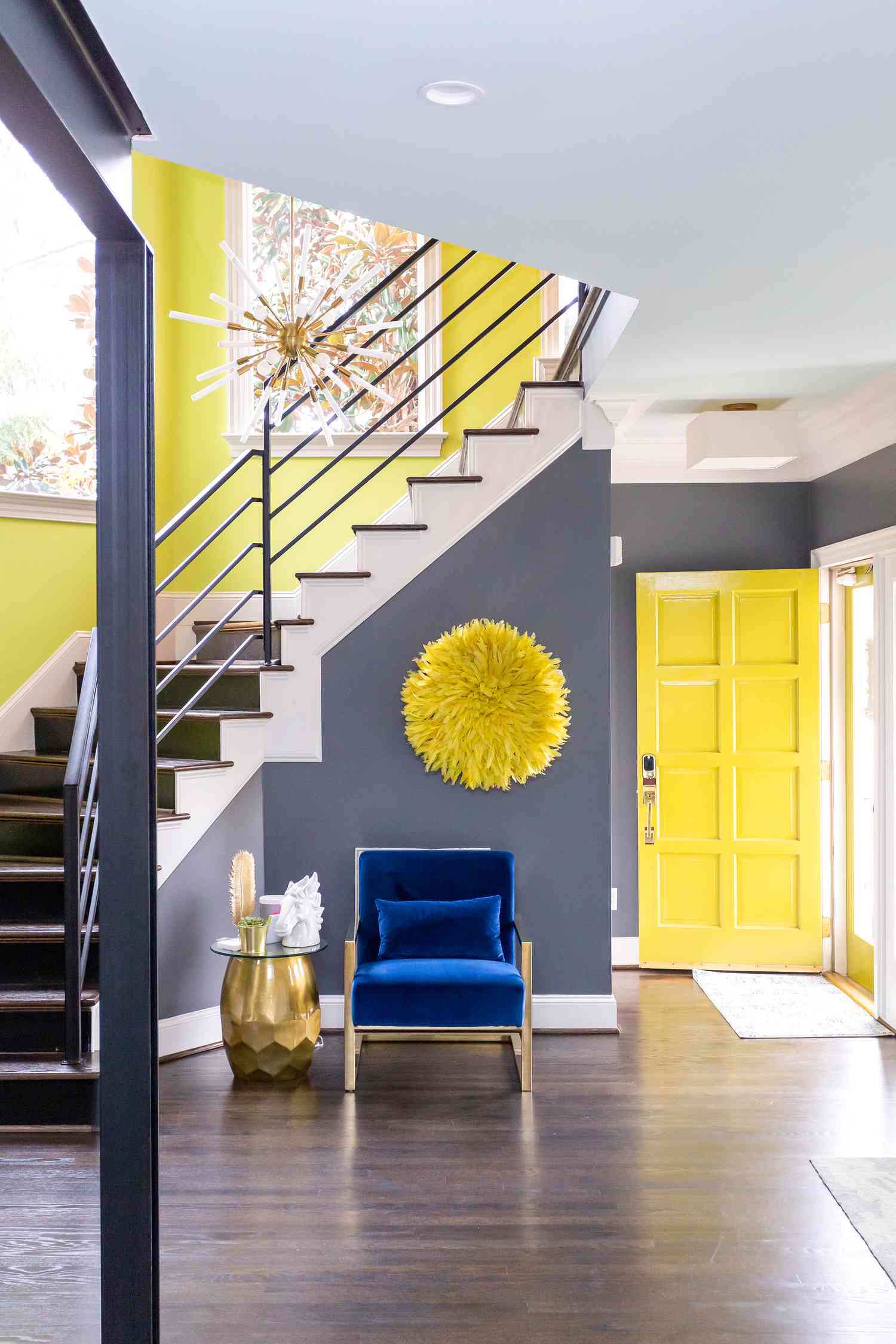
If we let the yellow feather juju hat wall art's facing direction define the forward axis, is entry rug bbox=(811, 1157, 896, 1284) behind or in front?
in front

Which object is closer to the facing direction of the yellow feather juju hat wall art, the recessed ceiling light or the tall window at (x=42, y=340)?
the recessed ceiling light

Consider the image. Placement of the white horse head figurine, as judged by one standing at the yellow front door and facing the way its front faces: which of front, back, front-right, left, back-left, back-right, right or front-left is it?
front-right

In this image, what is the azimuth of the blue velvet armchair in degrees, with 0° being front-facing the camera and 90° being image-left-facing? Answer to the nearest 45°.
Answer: approximately 0°

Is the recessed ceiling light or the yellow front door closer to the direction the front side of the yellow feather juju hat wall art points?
the recessed ceiling light
